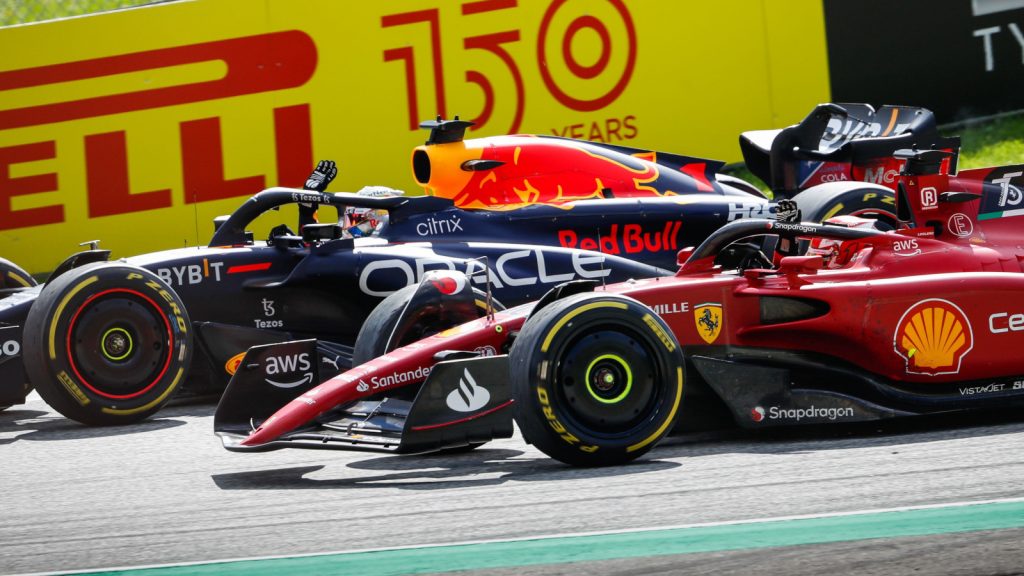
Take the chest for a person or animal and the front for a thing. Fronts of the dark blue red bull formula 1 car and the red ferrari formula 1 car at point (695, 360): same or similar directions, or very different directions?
same or similar directions

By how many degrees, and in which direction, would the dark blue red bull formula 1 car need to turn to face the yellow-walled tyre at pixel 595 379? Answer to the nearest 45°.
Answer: approximately 45° to its left

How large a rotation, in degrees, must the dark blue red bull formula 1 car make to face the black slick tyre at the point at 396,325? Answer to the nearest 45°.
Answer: approximately 45° to its left

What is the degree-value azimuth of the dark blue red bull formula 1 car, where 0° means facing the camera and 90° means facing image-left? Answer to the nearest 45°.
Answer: approximately 45°

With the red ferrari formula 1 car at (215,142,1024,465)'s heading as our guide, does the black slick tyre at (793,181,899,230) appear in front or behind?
behind

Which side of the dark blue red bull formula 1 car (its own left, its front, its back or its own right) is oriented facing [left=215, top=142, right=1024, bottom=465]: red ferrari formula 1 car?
left

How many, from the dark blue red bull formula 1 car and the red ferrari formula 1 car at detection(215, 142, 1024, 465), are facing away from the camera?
0
